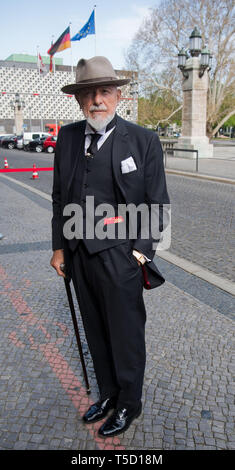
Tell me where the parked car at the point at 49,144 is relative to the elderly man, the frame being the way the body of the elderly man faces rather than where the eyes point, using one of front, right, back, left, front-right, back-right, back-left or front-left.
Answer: back-right

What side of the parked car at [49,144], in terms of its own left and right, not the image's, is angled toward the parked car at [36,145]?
right

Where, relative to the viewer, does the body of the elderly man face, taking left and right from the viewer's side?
facing the viewer and to the left of the viewer

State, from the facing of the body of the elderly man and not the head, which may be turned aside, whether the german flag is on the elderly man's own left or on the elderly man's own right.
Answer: on the elderly man's own right

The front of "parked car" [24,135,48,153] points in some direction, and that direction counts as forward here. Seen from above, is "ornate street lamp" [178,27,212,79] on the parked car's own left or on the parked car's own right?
on the parked car's own left

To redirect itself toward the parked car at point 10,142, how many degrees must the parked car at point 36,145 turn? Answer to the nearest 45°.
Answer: approximately 90° to its right

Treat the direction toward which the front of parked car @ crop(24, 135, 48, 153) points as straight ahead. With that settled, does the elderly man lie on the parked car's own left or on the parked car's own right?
on the parked car's own left

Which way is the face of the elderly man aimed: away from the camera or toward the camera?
toward the camera
